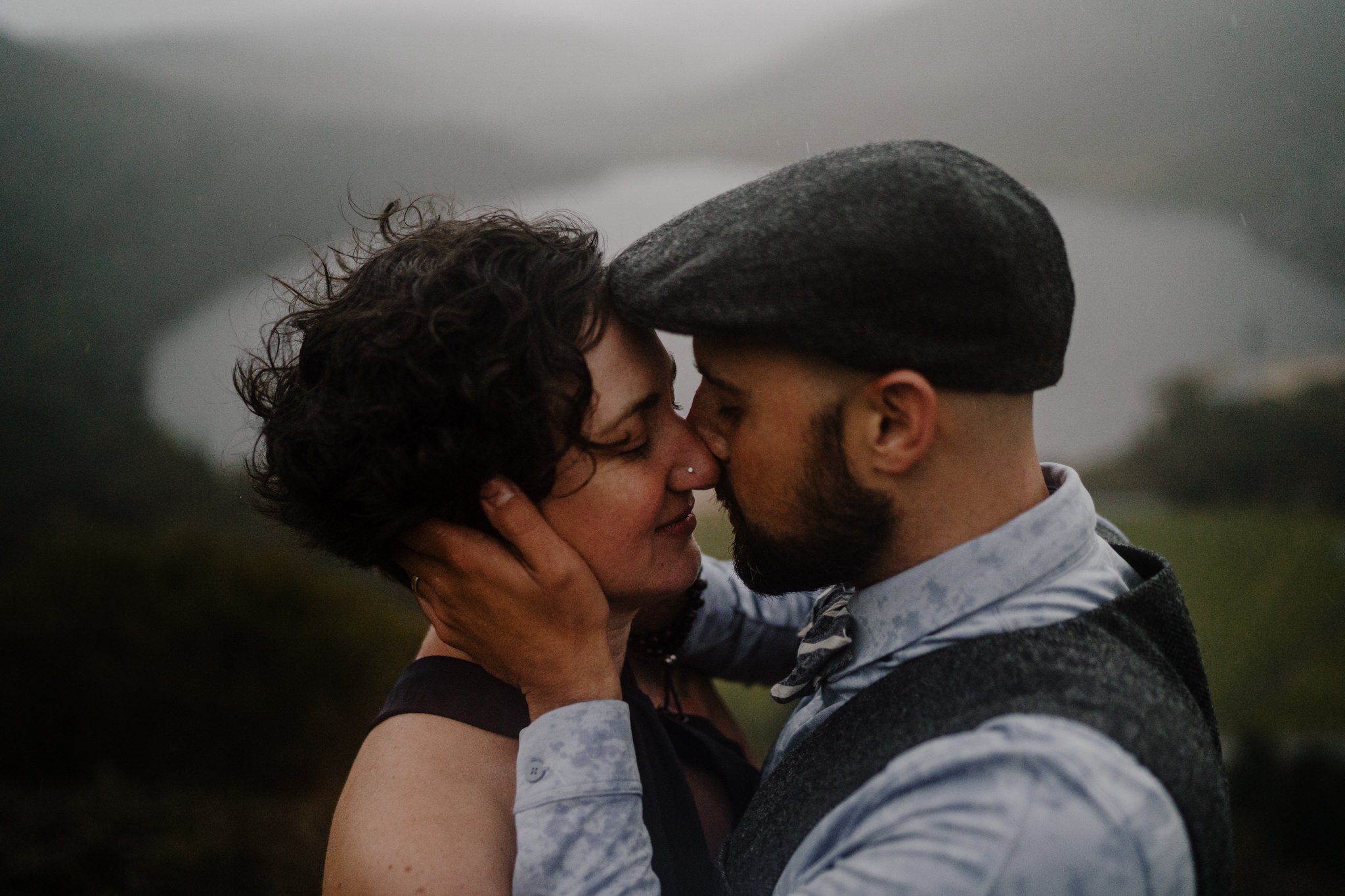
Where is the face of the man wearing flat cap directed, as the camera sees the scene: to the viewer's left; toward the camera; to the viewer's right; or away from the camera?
to the viewer's left

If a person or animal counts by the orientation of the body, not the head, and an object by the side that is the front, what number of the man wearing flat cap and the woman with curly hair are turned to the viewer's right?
1

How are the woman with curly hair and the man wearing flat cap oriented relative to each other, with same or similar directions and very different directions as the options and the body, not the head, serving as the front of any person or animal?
very different directions

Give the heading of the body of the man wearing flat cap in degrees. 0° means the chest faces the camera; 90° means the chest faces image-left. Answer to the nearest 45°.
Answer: approximately 90°

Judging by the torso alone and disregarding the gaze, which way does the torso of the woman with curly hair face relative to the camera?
to the viewer's right

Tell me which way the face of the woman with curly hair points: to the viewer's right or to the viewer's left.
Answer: to the viewer's right
